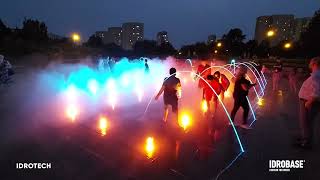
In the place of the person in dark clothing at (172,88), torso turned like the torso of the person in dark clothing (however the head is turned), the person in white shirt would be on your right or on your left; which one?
on your right

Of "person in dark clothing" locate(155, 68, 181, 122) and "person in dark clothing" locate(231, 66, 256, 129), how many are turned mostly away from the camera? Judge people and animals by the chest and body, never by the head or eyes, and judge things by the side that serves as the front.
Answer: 1

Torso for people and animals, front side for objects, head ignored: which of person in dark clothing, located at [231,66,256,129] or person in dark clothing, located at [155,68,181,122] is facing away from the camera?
person in dark clothing, located at [155,68,181,122]

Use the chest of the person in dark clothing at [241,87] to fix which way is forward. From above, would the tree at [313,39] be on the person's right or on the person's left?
on the person's left

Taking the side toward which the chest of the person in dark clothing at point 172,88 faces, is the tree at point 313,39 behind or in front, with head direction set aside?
in front

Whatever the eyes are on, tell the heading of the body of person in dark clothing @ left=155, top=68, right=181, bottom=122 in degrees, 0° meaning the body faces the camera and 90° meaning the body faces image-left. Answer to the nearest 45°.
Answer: approximately 180°

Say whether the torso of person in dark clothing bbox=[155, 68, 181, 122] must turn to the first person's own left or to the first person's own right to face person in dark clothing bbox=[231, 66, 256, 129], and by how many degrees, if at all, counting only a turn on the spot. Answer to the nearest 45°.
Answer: approximately 90° to the first person's own right

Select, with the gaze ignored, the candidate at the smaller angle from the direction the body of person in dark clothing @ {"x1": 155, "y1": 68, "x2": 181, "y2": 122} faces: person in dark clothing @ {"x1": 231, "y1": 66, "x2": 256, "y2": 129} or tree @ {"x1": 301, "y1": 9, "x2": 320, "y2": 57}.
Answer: the tree
